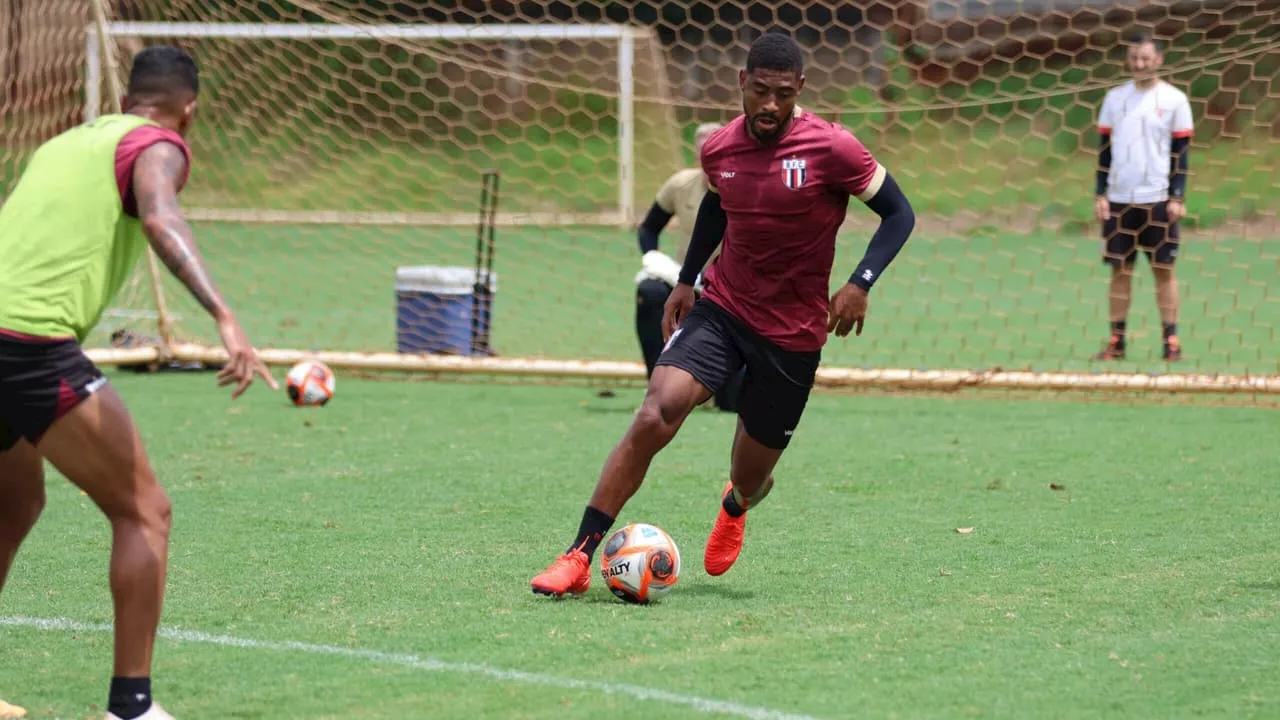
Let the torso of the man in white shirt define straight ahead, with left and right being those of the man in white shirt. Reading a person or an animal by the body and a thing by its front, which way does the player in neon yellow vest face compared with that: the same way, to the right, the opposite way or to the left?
the opposite way

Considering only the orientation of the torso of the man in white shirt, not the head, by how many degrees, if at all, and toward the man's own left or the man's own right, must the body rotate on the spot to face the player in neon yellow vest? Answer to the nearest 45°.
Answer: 0° — they already face them

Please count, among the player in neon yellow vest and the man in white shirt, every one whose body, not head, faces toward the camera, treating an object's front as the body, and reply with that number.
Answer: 1

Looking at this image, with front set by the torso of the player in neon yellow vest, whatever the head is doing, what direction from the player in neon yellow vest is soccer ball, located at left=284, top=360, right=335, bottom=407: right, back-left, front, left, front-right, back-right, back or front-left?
front-left

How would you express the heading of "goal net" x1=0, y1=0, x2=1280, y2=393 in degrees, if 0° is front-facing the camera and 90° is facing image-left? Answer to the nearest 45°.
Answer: approximately 0°

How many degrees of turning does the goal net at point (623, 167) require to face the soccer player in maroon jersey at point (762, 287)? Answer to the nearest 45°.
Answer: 0° — it already faces them

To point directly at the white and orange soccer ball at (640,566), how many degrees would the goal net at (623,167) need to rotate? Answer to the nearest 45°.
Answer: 0° — it already faces it

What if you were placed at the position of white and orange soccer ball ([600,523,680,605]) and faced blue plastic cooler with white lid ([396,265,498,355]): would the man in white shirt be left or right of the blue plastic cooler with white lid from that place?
right

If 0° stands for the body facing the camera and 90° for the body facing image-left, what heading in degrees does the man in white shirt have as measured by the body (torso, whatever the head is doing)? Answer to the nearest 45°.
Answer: approximately 0°

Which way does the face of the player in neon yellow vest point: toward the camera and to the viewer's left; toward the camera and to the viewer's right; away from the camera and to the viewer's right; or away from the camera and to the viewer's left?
away from the camera and to the viewer's right

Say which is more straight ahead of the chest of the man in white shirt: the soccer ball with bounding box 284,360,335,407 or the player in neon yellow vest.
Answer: the player in neon yellow vest

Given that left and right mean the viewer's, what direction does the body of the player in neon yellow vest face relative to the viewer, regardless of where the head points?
facing away from the viewer and to the right of the viewer

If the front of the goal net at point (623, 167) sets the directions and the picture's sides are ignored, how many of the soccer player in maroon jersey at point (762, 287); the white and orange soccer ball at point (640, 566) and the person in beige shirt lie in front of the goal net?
3
